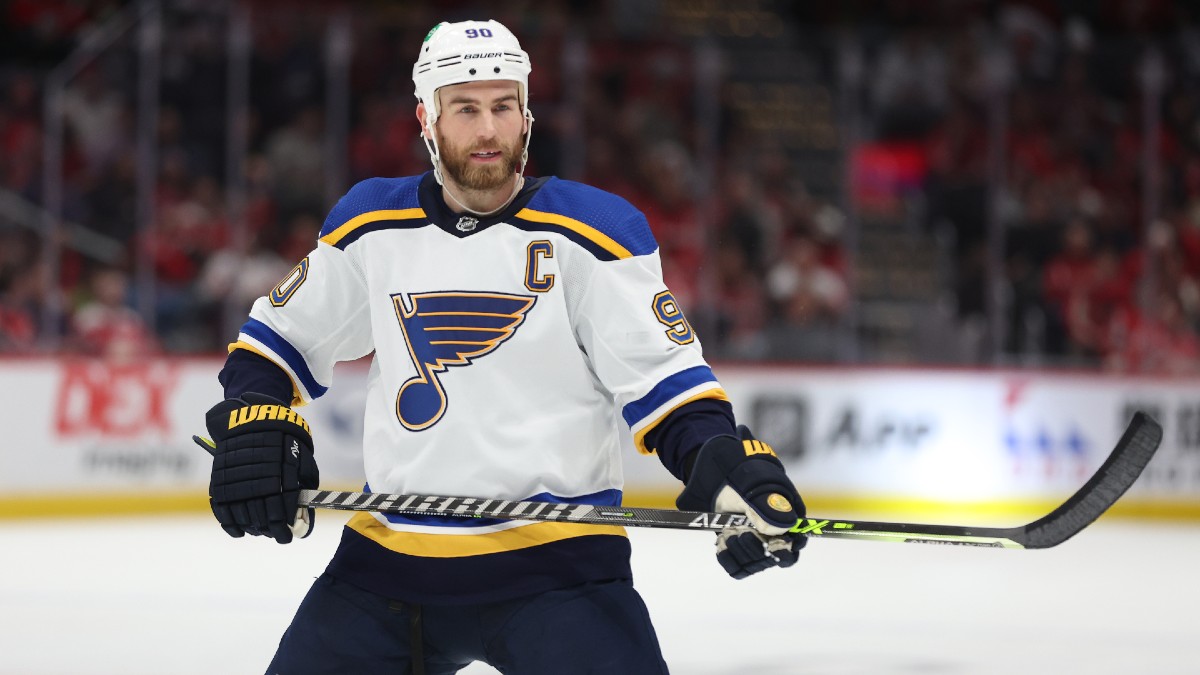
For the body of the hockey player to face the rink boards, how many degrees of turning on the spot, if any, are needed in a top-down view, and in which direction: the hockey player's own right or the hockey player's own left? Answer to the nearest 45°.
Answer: approximately 180°

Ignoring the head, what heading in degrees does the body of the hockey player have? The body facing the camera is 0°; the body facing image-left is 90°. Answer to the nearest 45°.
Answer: approximately 0°
